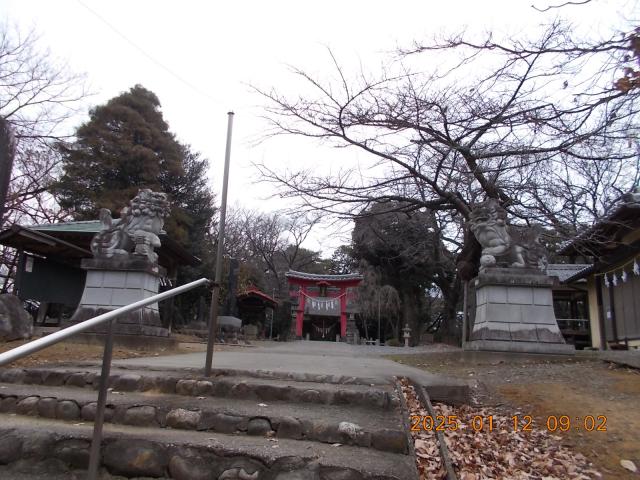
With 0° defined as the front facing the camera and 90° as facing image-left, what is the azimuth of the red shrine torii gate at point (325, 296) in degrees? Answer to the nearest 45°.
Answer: approximately 0°

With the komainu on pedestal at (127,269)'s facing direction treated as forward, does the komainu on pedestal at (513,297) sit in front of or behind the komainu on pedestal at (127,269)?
in front

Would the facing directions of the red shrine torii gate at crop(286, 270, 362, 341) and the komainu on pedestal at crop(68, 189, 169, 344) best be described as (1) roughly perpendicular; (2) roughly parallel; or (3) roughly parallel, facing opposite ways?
roughly perpendicular

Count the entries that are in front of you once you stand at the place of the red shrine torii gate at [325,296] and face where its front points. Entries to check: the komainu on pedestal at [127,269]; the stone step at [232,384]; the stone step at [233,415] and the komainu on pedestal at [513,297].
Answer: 4

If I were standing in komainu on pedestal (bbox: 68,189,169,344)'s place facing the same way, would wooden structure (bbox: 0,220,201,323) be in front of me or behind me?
behind

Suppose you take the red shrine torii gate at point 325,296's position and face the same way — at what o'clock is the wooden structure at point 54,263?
The wooden structure is roughly at 1 o'clock from the red shrine torii gate.

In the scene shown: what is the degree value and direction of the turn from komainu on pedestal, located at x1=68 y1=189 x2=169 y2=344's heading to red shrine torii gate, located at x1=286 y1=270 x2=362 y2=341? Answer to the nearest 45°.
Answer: approximately 90° to its left

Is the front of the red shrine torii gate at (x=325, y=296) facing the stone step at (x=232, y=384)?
yes

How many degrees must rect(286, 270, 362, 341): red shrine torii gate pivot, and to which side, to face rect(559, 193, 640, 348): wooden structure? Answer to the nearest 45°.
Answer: approximately 45° to its left

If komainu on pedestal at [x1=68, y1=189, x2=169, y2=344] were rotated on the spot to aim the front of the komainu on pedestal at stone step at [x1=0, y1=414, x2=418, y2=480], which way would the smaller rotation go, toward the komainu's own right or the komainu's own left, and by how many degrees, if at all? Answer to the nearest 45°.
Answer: approximately 45° to the komainu's own right

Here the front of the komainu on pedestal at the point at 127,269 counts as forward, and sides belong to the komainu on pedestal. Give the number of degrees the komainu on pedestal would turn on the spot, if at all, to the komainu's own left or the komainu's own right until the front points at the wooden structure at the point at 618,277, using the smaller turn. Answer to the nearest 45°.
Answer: approximately 45° to the komainu's own left

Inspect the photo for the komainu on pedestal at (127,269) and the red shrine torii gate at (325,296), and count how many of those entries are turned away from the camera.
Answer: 0

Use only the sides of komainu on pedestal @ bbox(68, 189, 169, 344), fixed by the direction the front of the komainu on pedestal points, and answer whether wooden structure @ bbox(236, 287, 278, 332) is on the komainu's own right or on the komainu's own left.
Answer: on the komainu's own left

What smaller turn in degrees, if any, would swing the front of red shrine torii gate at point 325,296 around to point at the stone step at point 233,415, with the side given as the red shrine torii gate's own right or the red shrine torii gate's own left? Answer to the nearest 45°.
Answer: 0° — it already faces it
